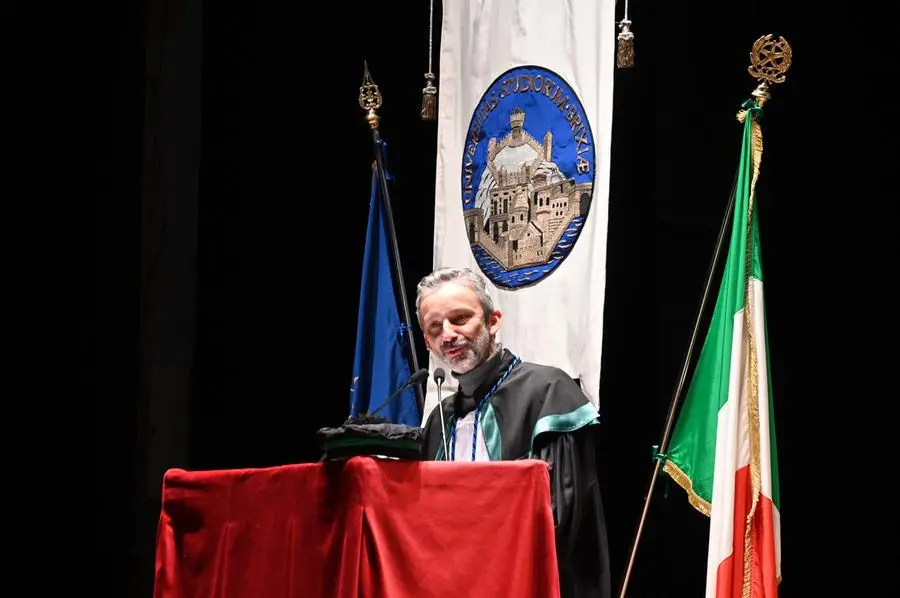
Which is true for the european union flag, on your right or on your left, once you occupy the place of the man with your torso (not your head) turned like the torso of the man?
on your right

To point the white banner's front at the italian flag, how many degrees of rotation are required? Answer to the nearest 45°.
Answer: approximately 45° to its left

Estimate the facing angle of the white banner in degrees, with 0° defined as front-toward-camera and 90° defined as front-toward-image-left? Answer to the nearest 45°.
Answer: approximately 0°

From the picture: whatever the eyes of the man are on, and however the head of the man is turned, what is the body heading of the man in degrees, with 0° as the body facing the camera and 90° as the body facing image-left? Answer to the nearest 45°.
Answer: approximately 45°

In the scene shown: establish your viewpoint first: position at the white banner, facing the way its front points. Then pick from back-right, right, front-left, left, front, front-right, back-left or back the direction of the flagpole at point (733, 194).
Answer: front-left

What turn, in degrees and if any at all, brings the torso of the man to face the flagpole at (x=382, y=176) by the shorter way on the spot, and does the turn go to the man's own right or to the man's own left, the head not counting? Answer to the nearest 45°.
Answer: approximately 90° to the man's own right

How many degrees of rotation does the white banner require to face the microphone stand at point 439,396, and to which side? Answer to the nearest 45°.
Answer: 0° — it already faces it

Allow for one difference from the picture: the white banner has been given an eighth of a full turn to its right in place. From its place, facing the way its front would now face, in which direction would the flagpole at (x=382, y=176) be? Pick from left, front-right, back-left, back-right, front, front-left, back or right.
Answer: right

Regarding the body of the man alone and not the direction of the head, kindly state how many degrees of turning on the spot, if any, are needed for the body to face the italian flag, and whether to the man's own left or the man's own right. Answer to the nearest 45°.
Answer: approximately 135° to the man's own left
